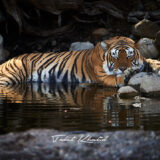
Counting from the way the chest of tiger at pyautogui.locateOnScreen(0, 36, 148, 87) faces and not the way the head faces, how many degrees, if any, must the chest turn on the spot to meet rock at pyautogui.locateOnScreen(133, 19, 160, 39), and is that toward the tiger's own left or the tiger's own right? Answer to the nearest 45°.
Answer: approximately 45° to the tiger's own left

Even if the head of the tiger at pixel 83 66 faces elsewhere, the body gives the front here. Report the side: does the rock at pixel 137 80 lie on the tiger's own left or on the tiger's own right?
on the tiger's own right

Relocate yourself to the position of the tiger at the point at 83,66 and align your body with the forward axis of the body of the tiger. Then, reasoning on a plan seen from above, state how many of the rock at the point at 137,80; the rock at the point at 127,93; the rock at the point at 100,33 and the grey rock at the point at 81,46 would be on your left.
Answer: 2

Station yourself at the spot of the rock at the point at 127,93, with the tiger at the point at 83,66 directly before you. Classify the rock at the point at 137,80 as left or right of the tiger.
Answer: right

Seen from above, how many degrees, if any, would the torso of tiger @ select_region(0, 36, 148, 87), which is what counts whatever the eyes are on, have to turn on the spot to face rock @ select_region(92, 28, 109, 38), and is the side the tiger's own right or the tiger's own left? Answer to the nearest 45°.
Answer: approximately 90° to the tiger's own left

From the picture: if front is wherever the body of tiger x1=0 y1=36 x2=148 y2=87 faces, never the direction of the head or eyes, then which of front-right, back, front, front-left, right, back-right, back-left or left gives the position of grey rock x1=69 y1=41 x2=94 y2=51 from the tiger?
left

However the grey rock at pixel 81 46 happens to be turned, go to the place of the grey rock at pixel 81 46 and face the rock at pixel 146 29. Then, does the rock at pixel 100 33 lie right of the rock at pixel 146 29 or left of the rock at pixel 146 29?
left

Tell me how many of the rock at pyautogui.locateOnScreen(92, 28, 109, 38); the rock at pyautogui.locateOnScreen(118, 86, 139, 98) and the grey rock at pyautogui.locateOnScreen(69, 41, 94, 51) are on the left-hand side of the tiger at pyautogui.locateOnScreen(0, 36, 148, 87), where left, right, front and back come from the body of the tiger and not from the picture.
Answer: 2

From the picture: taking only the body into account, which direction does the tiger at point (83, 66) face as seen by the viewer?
to the viewer's right

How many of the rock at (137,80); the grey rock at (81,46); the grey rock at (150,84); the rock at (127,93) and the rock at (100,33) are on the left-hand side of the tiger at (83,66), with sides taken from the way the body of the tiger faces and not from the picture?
2

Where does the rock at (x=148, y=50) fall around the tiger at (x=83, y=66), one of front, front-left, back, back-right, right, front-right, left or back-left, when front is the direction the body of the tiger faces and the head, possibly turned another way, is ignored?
front-left
